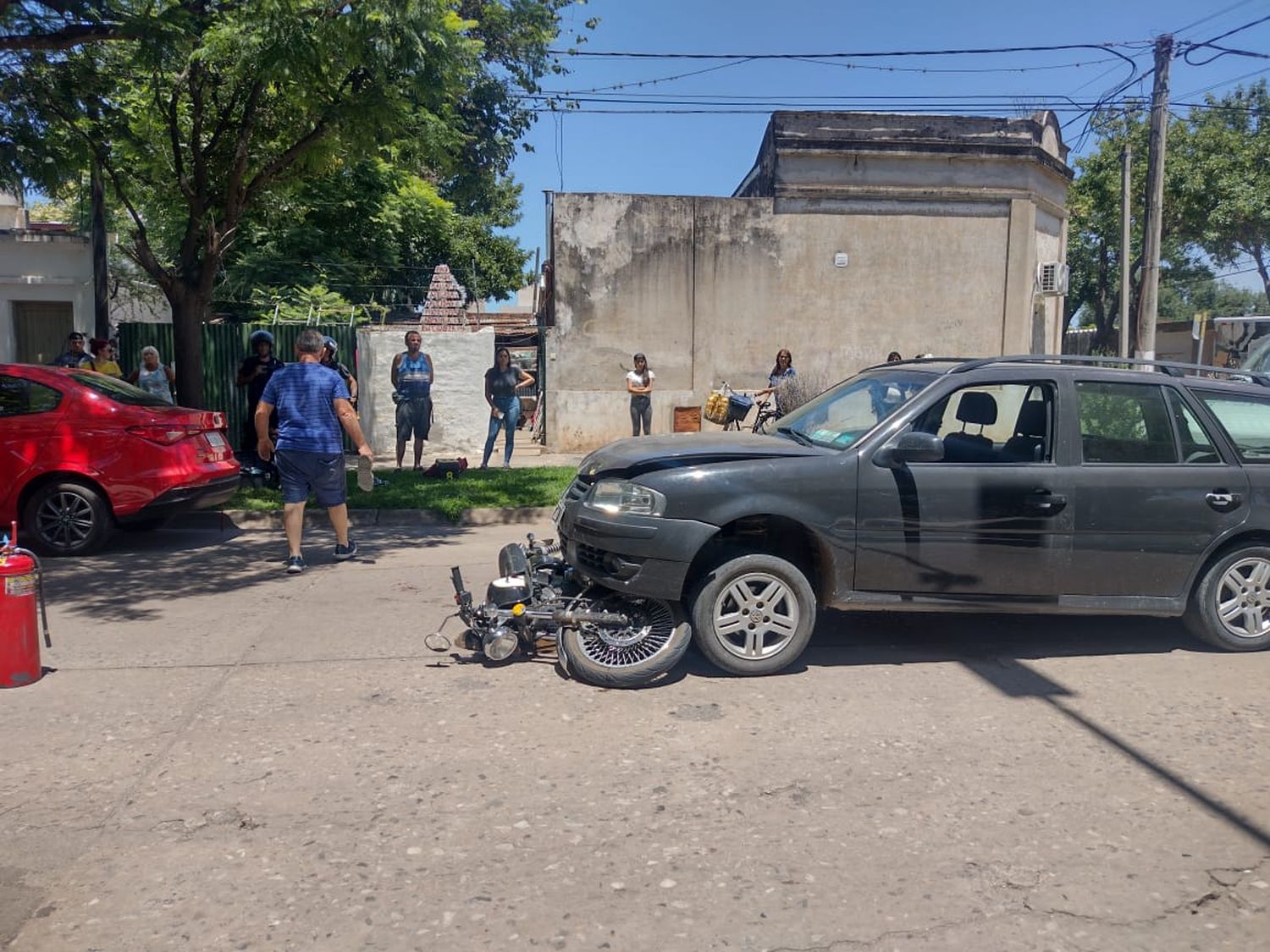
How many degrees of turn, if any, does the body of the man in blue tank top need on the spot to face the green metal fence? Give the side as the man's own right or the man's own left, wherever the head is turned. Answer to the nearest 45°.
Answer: approximately 135° to the man's own right

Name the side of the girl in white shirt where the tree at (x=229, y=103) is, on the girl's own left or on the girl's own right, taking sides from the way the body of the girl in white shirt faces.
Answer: on the girl's own right

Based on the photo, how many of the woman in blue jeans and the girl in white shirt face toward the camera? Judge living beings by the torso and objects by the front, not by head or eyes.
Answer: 2

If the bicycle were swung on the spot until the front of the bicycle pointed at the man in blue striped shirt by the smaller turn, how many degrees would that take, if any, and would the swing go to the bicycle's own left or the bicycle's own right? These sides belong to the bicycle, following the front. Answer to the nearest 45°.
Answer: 0° — it already faces them

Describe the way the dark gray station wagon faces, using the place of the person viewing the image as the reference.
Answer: facing to the left of the viewer

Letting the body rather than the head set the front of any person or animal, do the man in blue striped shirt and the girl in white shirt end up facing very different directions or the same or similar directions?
very different directions

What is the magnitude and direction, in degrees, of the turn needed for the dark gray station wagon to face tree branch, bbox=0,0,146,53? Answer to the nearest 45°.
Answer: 0° — it already faces it

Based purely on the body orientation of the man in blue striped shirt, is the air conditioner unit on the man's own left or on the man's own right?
on the man's own right

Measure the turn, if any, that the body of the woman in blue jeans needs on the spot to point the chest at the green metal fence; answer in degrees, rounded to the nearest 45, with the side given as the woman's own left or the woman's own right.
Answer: approximately 135° to the woman's own right
